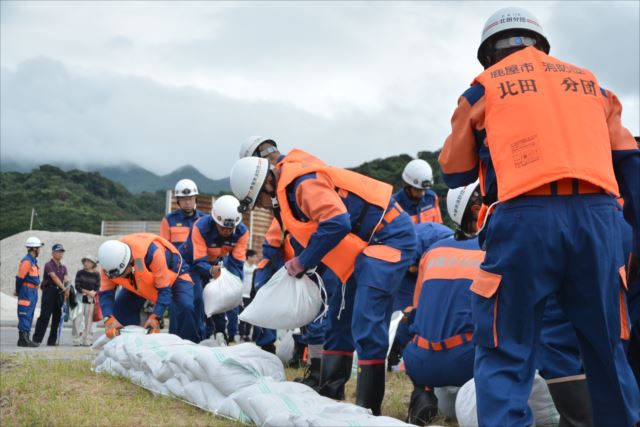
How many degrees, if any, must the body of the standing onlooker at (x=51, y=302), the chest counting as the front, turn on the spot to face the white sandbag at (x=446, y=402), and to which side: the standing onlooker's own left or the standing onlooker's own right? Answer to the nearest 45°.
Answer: approximately 45° to the standing onlooker's own right

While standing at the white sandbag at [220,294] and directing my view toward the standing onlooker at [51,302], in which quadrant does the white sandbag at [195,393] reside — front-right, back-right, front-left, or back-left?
back-left

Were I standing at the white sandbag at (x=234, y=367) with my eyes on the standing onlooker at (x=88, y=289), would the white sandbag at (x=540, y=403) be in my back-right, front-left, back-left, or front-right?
back-right

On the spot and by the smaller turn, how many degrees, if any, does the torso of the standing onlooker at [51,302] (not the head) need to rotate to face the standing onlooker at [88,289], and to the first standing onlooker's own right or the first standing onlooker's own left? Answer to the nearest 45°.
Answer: approximately 90° to the first standing onlooker's own left

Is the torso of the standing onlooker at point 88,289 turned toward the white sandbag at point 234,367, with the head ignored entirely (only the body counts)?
yes

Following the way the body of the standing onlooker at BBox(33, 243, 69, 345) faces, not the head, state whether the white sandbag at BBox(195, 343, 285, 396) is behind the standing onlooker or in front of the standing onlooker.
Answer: in front

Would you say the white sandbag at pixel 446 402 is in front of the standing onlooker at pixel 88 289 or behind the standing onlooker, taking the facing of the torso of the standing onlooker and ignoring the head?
in front

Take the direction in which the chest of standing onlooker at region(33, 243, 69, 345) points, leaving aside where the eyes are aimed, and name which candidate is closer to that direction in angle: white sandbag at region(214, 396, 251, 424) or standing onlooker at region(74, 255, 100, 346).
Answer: the white sandbag

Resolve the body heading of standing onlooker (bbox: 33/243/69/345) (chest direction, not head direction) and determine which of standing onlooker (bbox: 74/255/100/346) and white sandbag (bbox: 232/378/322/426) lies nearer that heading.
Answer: the white sandbag

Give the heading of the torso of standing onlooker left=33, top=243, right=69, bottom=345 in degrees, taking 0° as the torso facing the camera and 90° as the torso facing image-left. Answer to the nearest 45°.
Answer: approximately 315°

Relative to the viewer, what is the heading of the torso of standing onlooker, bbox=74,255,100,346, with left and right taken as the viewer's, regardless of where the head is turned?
facing the viewer

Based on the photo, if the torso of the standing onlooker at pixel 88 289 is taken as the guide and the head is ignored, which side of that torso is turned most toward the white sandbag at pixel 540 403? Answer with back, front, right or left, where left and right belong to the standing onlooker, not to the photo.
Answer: front

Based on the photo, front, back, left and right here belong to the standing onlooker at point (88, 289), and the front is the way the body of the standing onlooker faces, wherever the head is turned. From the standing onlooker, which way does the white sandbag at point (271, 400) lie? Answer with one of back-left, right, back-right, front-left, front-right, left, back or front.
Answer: front

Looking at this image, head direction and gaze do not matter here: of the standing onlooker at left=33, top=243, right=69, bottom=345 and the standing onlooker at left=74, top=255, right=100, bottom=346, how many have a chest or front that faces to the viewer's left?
0

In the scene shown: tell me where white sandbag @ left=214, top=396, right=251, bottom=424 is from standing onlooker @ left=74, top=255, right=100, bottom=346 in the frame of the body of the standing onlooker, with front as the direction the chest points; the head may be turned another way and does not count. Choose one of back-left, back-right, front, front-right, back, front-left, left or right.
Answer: front
